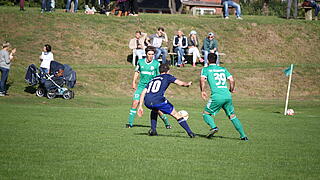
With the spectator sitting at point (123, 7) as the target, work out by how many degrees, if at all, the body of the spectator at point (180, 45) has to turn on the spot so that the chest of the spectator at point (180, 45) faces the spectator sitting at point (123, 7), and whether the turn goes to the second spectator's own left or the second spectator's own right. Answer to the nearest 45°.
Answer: approximately 135° to the second spectator's own right

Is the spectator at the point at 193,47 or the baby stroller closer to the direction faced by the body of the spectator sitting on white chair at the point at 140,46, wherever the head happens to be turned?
the baby stroller

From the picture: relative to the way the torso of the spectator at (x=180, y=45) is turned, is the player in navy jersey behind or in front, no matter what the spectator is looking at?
in front

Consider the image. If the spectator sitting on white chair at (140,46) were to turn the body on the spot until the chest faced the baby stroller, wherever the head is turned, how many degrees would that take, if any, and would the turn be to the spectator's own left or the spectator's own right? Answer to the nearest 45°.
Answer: approximately 45° to the spectator's own right

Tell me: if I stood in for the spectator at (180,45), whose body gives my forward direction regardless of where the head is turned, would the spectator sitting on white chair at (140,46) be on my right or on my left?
on my right

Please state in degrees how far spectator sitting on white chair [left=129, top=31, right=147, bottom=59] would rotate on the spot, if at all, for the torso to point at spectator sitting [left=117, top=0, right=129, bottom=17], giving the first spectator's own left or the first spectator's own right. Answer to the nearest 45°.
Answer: approximately 180°

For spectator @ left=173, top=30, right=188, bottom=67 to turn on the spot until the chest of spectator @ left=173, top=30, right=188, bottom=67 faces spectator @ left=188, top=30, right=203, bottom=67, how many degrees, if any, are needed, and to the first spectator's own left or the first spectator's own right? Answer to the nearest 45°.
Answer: approximately 135° to the first spectator's own left

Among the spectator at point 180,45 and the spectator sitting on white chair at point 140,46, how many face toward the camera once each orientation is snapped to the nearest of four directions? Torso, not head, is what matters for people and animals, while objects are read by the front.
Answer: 2

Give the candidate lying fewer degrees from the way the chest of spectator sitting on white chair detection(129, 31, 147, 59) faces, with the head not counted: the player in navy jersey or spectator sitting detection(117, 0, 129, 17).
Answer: the player in navy jersey

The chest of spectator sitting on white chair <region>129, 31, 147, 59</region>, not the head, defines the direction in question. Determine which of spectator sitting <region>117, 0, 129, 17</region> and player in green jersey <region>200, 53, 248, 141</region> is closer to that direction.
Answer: the player in green jersey

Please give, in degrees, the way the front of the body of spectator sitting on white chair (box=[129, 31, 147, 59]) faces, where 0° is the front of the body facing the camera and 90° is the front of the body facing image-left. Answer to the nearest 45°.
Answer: approximately 0°

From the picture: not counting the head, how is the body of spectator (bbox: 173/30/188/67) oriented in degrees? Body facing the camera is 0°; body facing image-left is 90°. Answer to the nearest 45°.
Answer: approximately 0°

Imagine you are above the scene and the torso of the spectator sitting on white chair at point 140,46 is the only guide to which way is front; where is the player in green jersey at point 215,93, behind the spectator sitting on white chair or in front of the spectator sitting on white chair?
in front

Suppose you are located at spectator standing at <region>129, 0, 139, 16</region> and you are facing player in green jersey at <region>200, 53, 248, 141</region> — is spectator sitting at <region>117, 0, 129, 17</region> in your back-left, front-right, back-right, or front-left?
back-right
